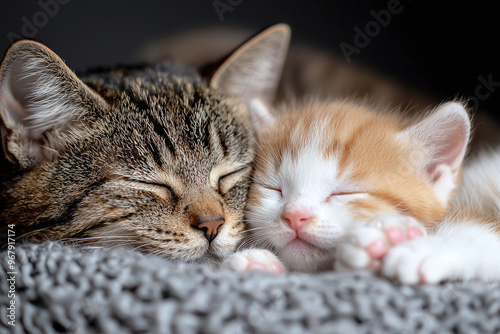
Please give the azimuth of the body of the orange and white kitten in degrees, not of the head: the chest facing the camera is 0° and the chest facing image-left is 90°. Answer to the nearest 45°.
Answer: approximately 45°
